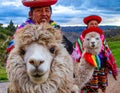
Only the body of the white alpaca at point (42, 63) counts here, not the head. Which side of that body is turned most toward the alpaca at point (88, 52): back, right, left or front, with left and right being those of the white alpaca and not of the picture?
back

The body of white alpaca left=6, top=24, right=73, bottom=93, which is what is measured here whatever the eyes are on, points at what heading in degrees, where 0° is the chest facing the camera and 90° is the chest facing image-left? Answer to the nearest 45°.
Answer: approximately 0°
